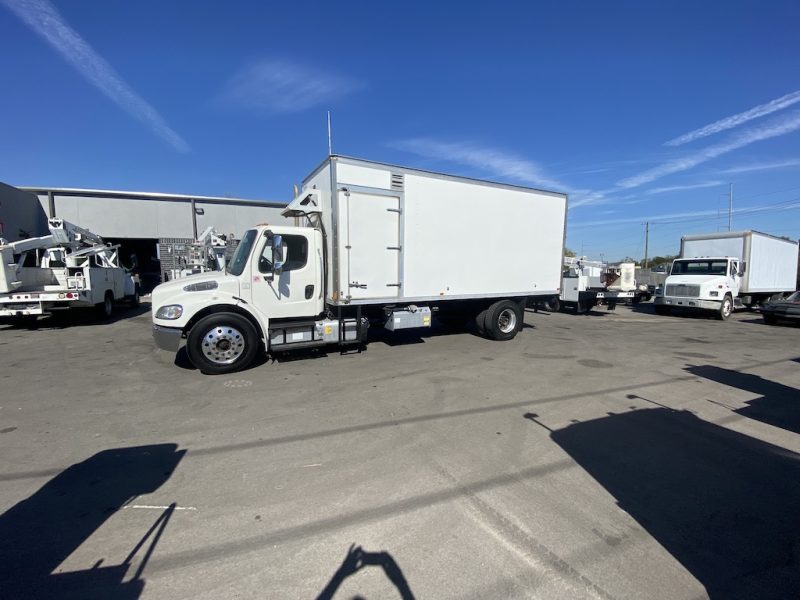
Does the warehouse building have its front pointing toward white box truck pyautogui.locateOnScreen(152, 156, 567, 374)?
yes

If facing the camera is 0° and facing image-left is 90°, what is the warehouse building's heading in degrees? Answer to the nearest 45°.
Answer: approximately 0°

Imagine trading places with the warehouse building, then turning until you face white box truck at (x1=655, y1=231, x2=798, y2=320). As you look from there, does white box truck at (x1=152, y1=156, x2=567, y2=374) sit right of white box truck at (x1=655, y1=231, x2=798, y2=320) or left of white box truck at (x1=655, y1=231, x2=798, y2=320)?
right

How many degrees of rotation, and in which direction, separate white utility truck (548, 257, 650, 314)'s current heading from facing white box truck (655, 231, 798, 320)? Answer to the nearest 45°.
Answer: approximately 180°

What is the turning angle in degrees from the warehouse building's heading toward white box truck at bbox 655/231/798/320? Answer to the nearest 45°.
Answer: approximately 45° to its left
